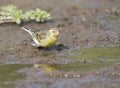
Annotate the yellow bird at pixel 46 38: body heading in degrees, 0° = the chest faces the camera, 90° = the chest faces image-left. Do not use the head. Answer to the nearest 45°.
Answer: approximately 270°
